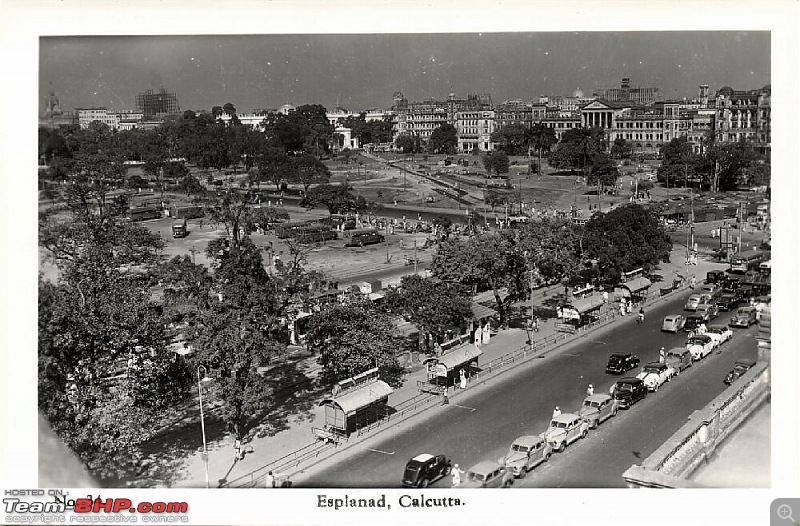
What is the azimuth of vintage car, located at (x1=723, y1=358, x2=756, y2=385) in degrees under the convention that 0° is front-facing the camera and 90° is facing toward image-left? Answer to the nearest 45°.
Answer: approximately 45°

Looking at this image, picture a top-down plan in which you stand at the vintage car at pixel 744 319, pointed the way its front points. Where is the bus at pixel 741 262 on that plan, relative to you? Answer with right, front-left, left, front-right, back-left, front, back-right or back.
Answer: back-right

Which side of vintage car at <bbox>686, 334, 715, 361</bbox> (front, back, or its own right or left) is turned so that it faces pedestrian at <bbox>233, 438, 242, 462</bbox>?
front

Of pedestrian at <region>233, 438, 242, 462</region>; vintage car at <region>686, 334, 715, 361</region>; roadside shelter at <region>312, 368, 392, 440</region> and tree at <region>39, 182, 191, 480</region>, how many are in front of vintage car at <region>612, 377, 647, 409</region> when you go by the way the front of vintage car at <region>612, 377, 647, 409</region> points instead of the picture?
3

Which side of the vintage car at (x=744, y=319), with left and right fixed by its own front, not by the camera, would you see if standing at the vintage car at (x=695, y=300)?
right

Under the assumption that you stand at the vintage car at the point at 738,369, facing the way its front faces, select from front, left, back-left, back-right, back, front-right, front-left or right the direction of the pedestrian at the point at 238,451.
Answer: front

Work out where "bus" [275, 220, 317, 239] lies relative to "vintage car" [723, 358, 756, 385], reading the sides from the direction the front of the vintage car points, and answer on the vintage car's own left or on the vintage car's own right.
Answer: on the vintage car's own right

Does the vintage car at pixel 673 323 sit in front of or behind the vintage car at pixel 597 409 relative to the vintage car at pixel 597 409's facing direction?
behind

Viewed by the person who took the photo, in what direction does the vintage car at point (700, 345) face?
facing the viewer and to the left of the viewer

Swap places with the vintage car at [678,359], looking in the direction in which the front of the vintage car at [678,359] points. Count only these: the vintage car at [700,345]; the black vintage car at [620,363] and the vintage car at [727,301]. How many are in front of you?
1
